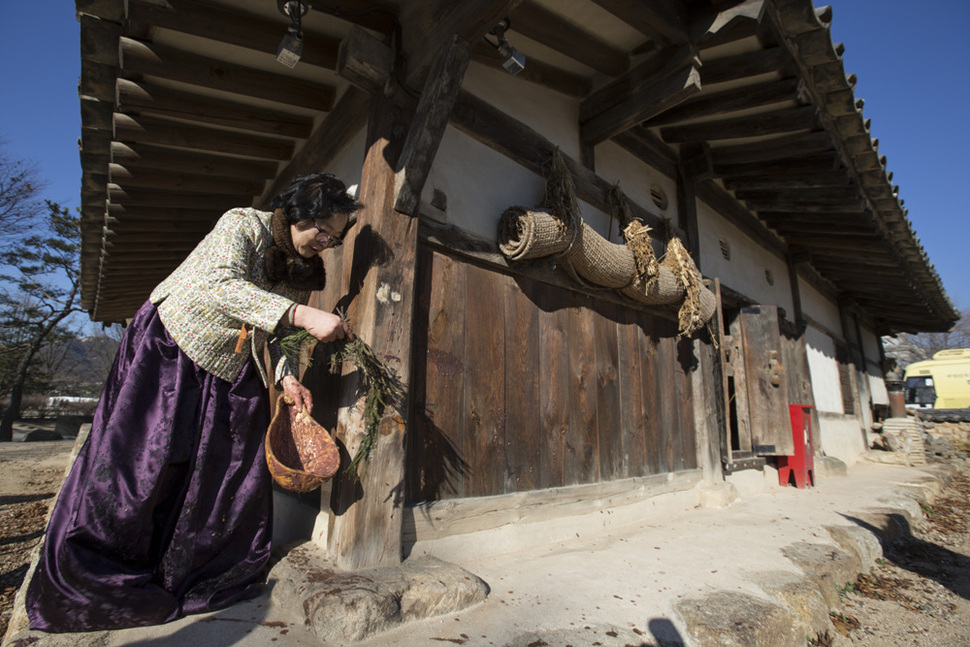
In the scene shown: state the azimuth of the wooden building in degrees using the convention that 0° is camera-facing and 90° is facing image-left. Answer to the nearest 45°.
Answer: approximately 315°
